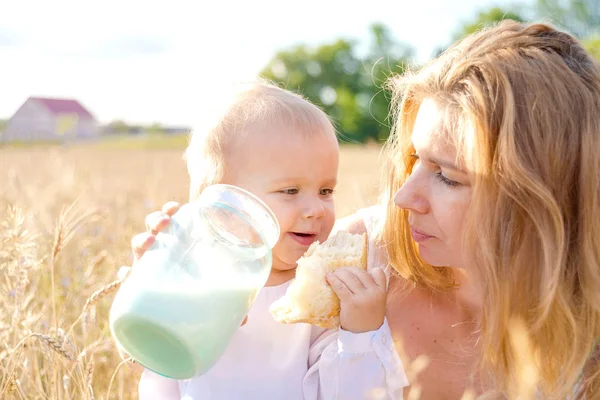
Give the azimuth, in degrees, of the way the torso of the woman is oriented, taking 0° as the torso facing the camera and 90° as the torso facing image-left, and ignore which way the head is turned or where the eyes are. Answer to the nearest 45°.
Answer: approximately 45°
